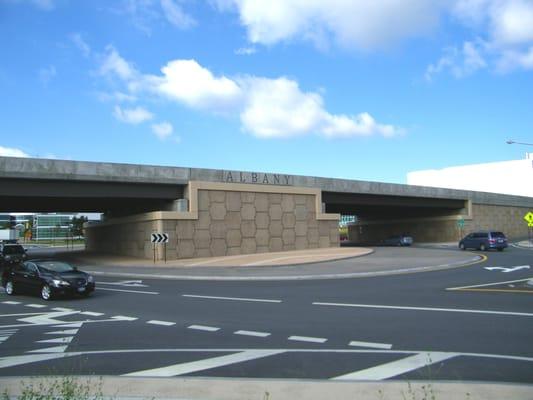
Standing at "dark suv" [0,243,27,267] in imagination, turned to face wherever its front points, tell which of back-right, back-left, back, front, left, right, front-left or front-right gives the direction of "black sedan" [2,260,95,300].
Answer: front-right

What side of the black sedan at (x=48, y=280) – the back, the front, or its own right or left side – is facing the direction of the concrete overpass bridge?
left

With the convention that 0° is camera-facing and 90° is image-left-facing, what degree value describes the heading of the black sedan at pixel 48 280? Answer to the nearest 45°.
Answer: approximately 315°
